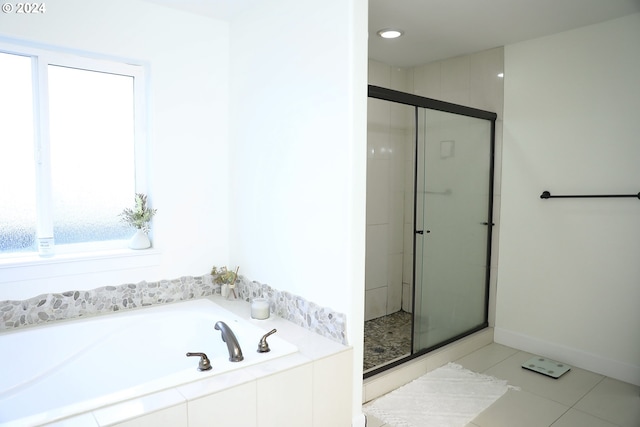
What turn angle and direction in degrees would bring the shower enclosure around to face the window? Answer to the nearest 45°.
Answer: approximately 90° to its right

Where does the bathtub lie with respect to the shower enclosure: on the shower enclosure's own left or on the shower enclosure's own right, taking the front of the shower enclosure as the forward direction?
on the shower enclosure's own right

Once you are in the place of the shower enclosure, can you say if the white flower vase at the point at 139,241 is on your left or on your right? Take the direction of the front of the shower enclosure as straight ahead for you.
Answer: on your right

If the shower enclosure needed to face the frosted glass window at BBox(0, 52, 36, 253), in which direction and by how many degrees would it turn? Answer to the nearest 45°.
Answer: approximately 90° to its right

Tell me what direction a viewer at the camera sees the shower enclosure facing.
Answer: facing the viewer and to the right of the viewer

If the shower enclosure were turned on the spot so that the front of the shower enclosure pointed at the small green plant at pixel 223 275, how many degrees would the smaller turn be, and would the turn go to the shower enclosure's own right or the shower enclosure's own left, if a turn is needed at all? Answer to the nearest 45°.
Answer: approximately 90° to the shower enclosure's own right

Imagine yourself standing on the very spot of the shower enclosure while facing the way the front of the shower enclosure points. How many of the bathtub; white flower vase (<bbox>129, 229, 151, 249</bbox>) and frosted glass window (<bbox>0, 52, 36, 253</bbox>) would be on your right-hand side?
3

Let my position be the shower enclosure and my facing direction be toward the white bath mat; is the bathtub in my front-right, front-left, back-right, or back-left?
front-right

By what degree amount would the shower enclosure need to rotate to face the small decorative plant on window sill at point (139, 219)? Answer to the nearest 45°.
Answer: approximately 90° to its right
